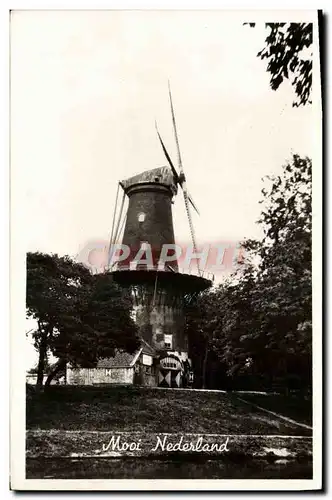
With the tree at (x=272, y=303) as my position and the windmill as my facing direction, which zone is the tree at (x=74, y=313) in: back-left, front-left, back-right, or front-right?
front-left

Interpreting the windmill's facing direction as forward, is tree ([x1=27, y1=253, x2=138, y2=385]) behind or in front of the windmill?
behind

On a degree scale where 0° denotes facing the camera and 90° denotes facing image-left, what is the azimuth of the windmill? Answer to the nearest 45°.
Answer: approximately 270°

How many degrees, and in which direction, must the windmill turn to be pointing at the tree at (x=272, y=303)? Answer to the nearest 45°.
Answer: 0° — it already faces it

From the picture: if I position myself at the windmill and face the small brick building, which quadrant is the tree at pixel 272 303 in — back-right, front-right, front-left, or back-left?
back-left
